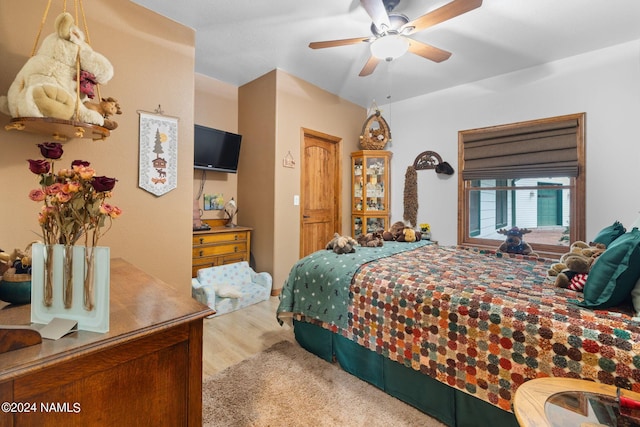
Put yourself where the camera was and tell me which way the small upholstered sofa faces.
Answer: facing the viewer and to the right of the viewer

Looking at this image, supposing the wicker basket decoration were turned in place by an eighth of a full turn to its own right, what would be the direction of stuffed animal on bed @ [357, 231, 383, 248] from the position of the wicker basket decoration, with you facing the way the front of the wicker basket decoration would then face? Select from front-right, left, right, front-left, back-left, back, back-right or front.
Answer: front-left

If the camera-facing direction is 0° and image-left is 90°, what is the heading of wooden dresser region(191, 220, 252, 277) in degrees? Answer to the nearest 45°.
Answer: approximately 315°

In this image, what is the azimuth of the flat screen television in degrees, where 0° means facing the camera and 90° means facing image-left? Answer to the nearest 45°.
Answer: approximately 315°

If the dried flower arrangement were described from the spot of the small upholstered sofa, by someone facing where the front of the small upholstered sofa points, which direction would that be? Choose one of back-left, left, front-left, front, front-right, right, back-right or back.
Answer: front-right

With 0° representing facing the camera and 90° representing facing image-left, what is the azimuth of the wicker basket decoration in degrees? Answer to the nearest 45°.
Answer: approximately 0°
